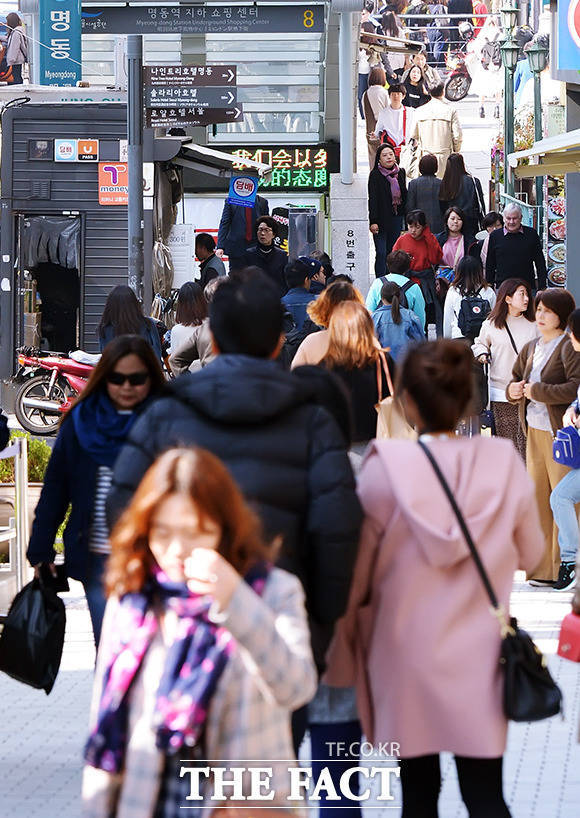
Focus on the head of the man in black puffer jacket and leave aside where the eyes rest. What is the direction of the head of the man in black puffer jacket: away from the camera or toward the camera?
away from the camera

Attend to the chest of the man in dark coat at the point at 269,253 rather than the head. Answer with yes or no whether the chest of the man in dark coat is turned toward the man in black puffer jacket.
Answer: yes

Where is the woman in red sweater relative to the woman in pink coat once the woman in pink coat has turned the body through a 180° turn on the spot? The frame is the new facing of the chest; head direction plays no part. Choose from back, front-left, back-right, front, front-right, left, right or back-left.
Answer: back

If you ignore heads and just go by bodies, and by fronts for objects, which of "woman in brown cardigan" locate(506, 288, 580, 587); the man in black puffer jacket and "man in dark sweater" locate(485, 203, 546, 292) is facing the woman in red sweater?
the man in black puffer jacket

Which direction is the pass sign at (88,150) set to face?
toward the camera

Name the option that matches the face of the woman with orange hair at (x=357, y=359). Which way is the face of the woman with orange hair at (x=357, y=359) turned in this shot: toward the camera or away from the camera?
away from the camera

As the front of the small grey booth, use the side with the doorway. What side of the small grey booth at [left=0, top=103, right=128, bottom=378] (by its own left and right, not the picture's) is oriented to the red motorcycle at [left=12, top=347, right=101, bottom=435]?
front

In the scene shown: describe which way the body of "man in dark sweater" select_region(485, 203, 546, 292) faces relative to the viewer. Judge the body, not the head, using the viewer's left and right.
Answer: facing the viewer

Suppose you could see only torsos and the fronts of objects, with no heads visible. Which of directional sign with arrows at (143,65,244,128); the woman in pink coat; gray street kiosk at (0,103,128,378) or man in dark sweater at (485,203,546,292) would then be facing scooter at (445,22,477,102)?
the woman in pink coat

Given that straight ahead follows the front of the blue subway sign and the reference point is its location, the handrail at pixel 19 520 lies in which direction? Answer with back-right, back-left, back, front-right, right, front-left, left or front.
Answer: front

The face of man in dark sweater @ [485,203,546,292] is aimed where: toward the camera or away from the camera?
toward the camera

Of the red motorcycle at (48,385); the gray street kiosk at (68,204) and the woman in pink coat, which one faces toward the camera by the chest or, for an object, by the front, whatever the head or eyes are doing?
the gray street kiosk

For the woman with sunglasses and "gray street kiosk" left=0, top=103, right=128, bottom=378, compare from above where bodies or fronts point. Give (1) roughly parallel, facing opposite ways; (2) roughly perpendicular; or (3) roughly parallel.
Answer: roughly parallel

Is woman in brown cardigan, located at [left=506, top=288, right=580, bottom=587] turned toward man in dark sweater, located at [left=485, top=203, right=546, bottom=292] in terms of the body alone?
no

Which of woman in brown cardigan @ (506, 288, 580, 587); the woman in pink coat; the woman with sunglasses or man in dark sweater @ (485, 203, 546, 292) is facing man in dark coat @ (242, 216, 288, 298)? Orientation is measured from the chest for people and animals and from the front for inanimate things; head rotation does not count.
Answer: the woman in pink coat

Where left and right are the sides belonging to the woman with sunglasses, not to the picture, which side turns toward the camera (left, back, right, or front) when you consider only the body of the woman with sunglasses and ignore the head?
front
